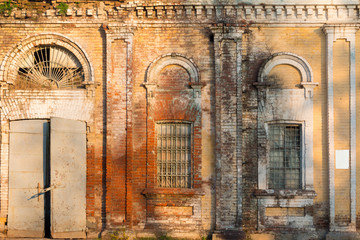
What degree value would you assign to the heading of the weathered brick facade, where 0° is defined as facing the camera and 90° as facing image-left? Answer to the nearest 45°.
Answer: approximately 0°
